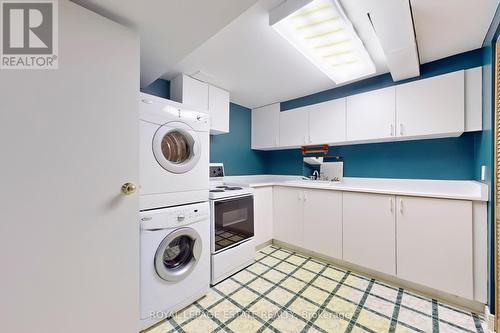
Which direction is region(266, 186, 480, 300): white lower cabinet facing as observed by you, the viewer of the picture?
facing the viewer and to the left of the viewer

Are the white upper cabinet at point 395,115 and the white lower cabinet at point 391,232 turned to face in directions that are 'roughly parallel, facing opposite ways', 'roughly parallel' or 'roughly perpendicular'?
roughly parallel

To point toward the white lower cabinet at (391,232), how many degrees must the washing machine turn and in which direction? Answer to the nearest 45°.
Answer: approximately 45° to its left

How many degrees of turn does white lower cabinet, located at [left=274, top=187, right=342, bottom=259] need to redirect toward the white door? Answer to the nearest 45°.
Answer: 0° — it already faces it

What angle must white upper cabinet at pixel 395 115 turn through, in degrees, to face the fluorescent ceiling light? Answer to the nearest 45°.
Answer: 0° — it already faces it

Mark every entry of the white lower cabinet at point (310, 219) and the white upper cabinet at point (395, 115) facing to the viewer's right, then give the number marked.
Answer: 0

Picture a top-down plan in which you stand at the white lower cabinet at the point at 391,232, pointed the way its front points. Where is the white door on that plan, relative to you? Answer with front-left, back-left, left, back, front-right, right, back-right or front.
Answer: front

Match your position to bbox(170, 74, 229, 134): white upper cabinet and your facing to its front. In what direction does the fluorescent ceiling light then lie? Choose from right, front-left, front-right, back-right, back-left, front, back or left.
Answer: front

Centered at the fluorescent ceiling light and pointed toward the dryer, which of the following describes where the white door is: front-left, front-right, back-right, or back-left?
front-left

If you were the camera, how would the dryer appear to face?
facing the viewer and to the right of the viewer

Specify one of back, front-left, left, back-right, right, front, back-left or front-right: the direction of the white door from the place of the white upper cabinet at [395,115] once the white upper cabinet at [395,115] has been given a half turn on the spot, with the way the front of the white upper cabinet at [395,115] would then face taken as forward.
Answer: back
